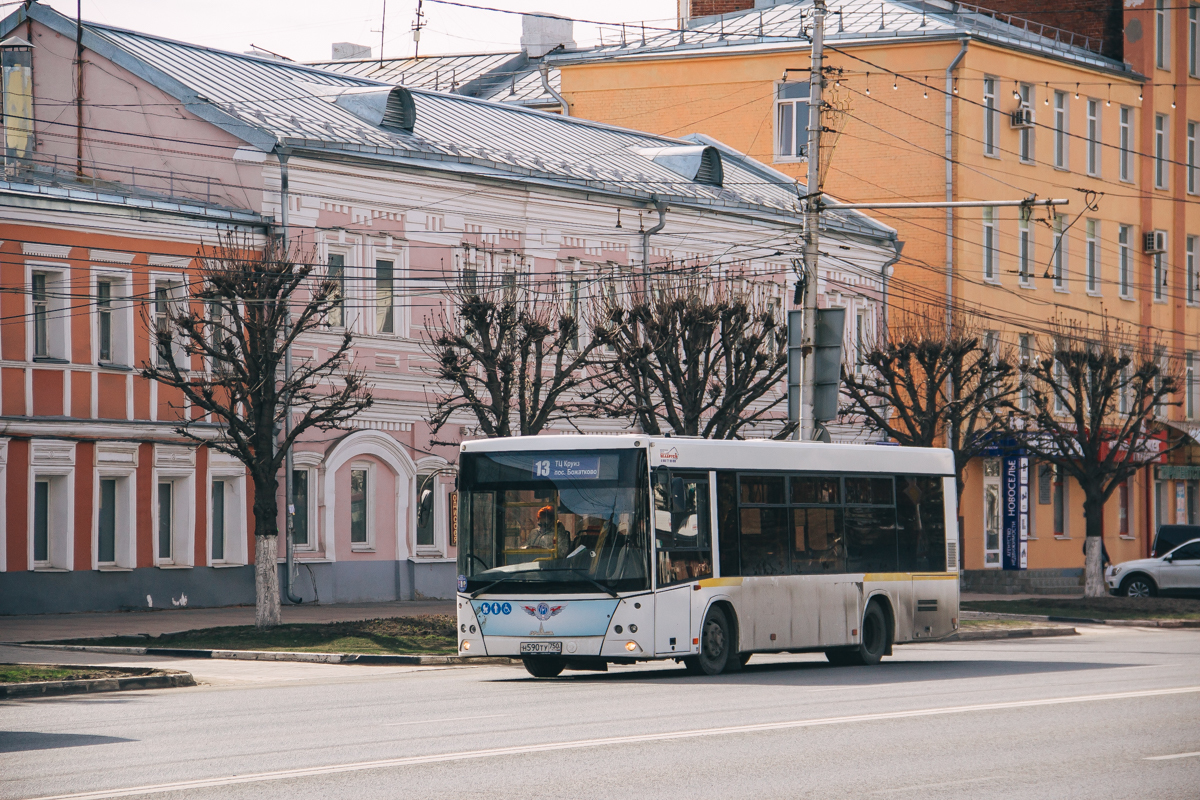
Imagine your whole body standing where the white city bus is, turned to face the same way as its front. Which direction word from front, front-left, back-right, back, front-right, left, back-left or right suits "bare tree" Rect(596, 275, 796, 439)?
back-right

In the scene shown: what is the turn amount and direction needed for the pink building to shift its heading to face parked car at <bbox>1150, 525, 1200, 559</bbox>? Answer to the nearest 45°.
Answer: approximately 90° to its left

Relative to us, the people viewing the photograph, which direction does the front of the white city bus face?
facing the viewer and to the left of the viewer

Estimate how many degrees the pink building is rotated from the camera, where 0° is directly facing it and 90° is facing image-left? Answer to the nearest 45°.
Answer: approximately 315°

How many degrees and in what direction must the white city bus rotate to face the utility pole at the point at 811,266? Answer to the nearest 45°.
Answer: approximately 135° to its right

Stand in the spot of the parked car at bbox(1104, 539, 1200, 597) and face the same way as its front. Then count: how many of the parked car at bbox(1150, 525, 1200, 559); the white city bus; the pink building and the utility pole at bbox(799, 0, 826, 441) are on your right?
1

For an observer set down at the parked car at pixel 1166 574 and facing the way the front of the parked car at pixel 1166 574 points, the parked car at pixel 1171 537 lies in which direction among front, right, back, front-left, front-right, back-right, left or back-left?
right

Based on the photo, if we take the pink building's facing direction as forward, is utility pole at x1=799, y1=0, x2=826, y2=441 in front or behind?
in front

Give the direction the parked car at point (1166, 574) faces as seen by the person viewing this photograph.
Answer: facing to the left of the viewer

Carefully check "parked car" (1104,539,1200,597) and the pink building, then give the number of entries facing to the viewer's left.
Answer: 1

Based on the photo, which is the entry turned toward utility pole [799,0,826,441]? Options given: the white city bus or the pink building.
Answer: the pink building
